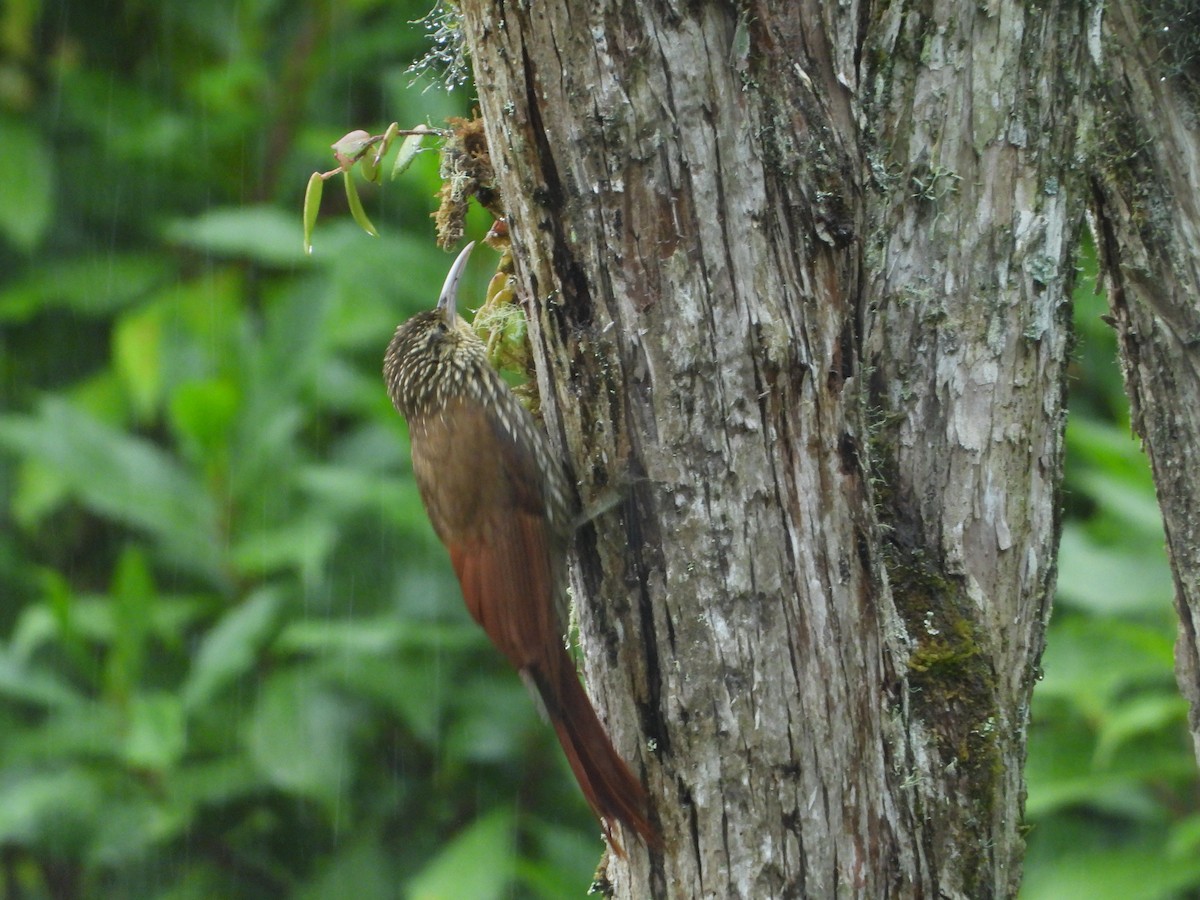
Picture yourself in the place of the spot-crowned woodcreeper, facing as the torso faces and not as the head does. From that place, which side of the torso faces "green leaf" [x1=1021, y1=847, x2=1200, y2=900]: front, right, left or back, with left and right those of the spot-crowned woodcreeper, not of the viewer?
front

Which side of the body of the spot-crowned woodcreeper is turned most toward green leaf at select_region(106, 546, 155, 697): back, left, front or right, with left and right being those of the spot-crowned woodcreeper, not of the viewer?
left

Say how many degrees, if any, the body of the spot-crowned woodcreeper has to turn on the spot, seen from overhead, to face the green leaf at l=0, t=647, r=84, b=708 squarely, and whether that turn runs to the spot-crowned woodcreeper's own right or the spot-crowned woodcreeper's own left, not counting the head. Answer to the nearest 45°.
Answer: approximately 90° to the spot-crowned woodcreeper's own left

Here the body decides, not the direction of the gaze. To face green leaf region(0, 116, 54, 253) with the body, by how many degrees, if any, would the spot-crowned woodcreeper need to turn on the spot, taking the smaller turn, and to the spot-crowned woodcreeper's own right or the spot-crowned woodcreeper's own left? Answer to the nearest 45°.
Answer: approximately 90° to the spot-crowned woodcreeper's own left

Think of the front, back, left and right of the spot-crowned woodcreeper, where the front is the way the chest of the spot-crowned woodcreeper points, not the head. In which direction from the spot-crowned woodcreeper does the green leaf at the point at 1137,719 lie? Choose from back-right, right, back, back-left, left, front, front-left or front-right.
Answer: front

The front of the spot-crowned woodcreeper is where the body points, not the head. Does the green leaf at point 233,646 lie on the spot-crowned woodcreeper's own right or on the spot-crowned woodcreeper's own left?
on the spot-crowned woodcreeper's own left

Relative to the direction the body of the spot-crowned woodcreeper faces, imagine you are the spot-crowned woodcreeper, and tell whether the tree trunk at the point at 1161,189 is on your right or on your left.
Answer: on your right

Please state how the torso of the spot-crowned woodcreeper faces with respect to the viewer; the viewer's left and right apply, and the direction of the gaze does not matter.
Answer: facing away from the viewer and to the right of the viewer

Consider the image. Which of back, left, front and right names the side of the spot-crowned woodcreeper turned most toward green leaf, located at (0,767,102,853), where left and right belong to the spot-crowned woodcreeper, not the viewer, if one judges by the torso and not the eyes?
left

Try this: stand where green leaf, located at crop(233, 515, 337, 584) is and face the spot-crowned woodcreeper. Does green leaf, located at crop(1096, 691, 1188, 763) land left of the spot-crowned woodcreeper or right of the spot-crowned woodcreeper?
left

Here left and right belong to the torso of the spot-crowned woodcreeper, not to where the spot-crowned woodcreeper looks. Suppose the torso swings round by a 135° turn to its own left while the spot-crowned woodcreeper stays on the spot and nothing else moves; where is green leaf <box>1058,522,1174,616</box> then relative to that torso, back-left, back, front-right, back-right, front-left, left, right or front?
back-right

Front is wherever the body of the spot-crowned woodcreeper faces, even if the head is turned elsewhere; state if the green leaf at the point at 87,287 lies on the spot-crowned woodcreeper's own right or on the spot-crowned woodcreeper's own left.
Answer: on the spot-crowned woodcreeper's own left
